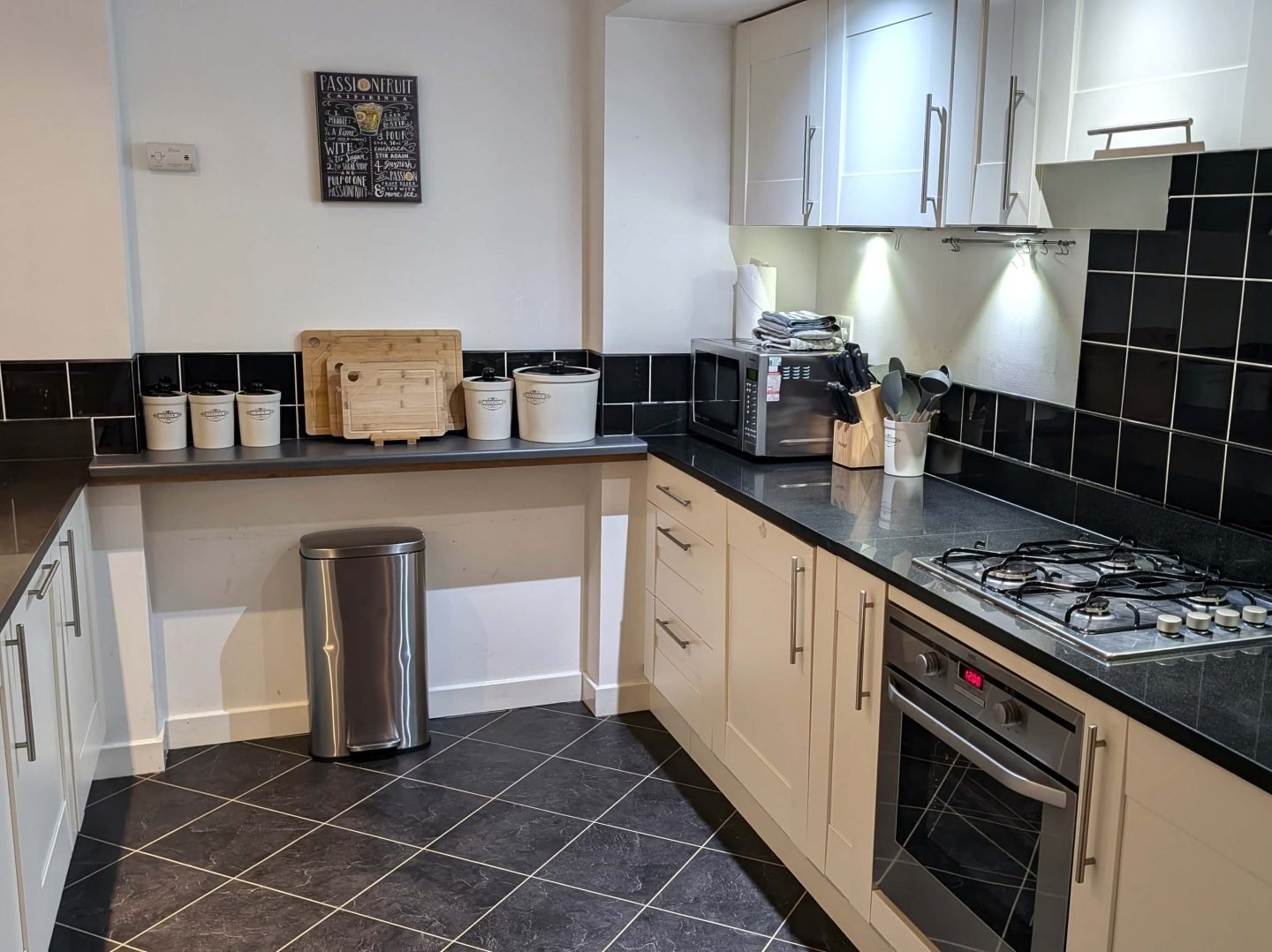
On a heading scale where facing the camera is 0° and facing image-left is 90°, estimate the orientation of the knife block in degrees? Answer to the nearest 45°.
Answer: approximately 45°

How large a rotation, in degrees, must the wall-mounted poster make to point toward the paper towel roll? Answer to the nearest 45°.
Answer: approximately 90° to its left

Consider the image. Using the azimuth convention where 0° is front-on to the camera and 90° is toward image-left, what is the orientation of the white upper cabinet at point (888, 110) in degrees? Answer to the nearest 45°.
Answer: approximately 45°

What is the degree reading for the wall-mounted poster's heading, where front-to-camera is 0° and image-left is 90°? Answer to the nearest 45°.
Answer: approximately 0°

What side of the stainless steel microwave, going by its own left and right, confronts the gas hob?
left

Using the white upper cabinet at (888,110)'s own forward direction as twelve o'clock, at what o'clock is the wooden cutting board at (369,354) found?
The wooden cutting board is roughly at 2 o'clock from the white upper cabinet.

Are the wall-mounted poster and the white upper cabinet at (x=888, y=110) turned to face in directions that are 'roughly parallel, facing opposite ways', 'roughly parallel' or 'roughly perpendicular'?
roughly perpendicular

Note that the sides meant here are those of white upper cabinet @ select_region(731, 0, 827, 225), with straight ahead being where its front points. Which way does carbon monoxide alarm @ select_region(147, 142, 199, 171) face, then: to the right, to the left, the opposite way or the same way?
to the left

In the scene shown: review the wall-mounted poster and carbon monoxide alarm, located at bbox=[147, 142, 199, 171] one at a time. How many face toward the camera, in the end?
2
